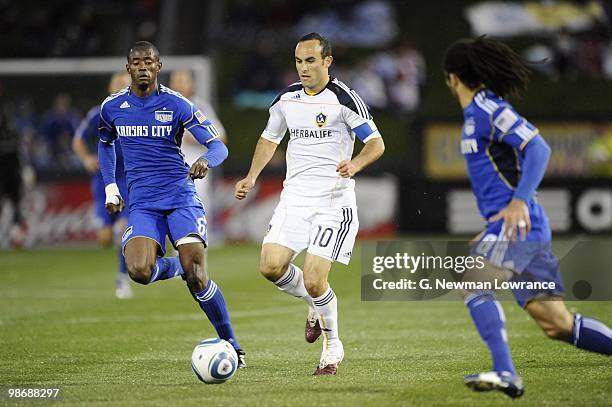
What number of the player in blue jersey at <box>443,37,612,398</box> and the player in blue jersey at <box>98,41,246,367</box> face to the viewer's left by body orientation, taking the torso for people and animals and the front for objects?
1

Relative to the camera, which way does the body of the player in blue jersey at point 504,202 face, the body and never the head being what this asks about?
to the viewer's left

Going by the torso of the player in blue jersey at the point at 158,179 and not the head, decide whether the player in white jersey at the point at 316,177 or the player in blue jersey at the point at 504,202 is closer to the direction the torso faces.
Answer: the player in blue jersey

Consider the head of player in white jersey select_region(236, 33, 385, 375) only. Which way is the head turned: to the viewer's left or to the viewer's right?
to the viewer's left

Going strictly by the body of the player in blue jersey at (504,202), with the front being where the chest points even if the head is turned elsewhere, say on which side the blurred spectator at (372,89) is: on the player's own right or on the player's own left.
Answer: on the player's own right

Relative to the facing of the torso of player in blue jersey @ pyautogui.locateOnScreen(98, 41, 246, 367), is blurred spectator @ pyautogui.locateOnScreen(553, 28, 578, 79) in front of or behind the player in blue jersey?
behind

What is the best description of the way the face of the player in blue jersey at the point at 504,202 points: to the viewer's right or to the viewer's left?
to the viewer's left

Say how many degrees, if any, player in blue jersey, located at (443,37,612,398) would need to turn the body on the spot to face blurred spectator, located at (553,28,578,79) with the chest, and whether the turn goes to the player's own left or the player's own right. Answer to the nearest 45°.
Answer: approximately 90° to the player's own right

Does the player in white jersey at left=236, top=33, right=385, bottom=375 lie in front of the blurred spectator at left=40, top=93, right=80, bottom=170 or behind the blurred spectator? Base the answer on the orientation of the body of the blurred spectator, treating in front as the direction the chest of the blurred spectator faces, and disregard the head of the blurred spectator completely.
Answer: in front
